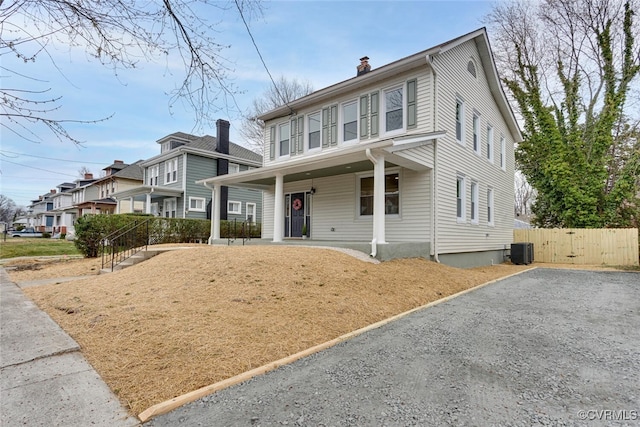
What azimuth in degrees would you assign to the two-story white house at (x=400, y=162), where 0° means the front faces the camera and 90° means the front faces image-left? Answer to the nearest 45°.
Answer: approximately 45°

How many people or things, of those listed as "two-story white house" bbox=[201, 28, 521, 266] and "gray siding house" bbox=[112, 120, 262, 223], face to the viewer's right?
0

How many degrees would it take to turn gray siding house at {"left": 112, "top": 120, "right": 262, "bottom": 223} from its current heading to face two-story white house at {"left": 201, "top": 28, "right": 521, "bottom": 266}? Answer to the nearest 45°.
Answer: approximately 90° to its left

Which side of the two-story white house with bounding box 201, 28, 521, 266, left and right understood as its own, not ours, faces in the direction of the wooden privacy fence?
back

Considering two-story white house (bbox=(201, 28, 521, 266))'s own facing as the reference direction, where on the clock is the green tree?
The green tree is roughly at 6 o'clock from the two-story white house.

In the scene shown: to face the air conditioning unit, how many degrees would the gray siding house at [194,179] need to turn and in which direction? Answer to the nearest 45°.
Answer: approximately 90° to its left

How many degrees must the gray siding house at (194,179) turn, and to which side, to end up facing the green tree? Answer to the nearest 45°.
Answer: approximately 90° to its left

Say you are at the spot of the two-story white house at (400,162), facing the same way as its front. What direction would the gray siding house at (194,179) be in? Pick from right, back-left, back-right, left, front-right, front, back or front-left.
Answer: right

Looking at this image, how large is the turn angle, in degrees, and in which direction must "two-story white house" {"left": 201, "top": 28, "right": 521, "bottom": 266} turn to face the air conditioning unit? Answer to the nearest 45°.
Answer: approximately 180°

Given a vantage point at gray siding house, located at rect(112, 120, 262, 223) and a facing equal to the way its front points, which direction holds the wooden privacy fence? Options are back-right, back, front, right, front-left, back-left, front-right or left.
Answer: left
